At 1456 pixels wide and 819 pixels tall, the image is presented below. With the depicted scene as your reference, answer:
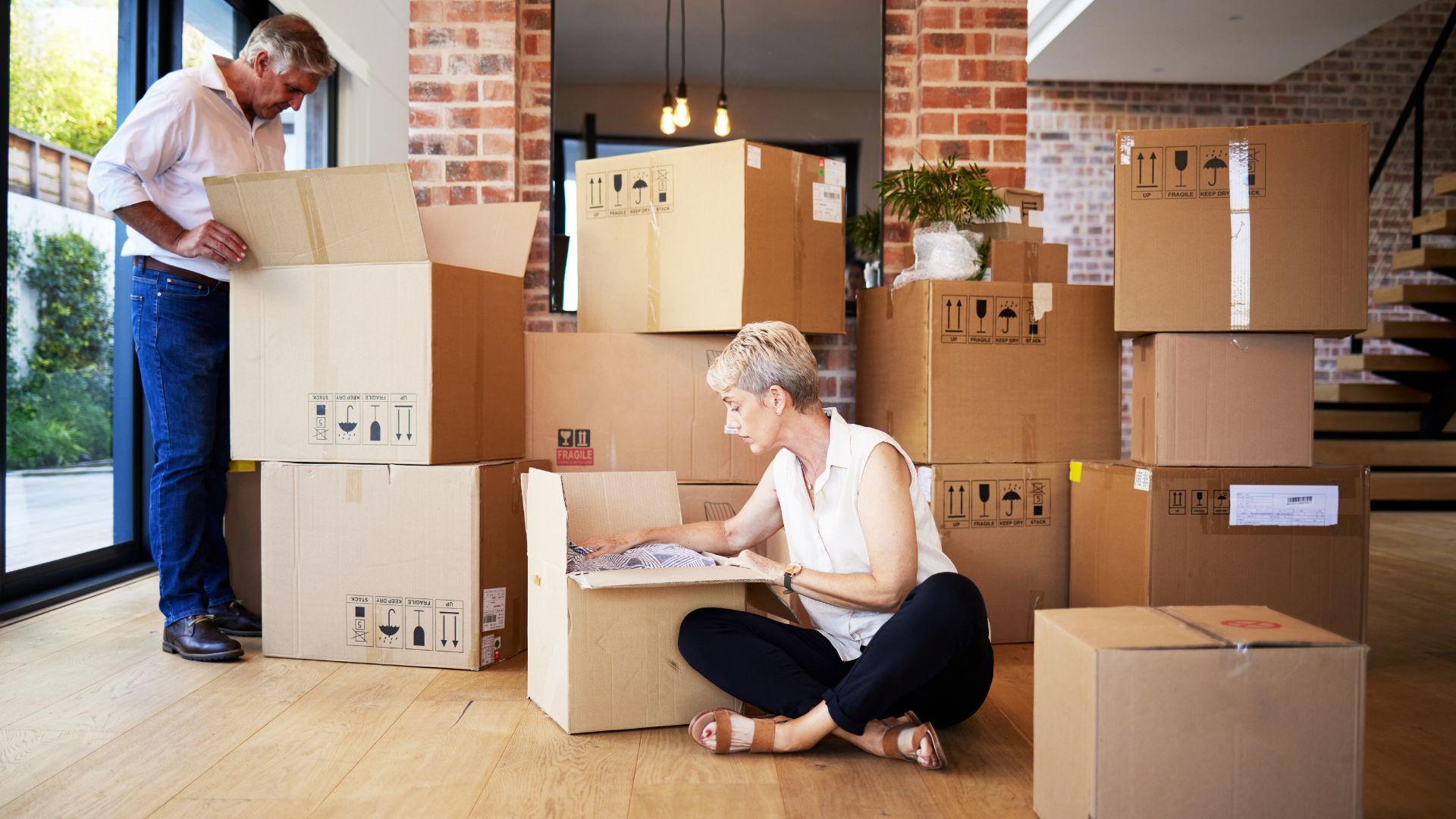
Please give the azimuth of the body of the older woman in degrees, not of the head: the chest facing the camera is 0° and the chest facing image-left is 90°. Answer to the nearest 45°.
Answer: approximately 45°

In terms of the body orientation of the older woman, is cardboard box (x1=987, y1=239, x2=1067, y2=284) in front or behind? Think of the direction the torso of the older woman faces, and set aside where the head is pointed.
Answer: behind

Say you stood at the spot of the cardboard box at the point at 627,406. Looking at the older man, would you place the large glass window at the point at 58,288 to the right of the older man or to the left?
right

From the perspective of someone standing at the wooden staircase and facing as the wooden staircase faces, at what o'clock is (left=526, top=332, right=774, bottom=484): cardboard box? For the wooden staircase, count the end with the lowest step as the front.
The cardboard box is roughly at 11 o'clock from the wooden staircase.

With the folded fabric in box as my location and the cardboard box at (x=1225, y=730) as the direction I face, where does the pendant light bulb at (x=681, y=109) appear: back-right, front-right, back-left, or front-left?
back-left

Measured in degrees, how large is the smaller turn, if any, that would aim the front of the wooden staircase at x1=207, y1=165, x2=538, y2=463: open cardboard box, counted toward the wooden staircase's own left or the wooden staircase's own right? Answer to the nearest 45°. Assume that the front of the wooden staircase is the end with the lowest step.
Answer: approximately 45° to the wooden staircase's own left

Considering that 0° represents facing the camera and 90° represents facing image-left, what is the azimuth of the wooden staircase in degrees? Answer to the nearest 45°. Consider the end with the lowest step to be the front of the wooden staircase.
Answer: approximately 45°

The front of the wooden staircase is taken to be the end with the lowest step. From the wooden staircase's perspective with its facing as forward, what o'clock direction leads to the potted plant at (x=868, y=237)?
The potted plant is roughly at 11 o'clock from the wooden staircase.

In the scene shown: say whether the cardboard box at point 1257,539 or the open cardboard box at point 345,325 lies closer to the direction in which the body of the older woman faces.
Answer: the open cardboard box

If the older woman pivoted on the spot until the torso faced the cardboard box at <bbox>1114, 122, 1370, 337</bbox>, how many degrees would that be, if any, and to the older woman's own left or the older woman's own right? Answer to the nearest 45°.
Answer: approximately 180°

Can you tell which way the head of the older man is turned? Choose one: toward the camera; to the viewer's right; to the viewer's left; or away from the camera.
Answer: to the viewer's right
